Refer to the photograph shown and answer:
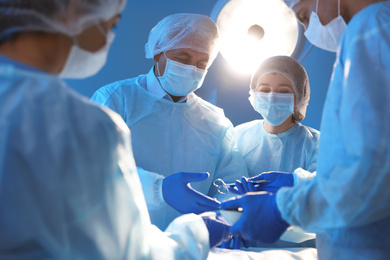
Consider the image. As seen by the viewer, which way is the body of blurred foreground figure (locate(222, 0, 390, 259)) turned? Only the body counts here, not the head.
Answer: to the viewer's left

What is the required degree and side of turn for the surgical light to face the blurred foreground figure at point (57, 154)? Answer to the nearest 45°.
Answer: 0° — it already faces them

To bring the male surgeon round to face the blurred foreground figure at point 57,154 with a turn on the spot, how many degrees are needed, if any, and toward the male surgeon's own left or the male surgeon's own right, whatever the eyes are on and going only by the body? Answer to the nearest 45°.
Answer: approximately 45° to the male surgeon's own right
